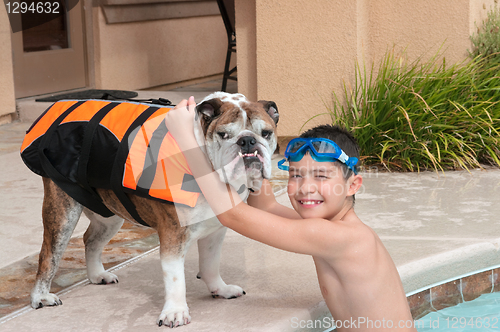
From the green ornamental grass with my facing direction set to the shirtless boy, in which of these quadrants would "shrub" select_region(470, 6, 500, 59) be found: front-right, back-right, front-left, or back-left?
back-left

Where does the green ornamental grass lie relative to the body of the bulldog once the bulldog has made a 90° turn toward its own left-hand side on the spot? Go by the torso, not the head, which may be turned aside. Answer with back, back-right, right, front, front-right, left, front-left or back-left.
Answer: front

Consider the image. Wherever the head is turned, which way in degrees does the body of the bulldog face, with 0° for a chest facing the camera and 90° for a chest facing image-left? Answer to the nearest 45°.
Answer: approximately 315°

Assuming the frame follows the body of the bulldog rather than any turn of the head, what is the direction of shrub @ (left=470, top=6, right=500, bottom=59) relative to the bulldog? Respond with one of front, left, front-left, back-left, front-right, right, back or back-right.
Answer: left
